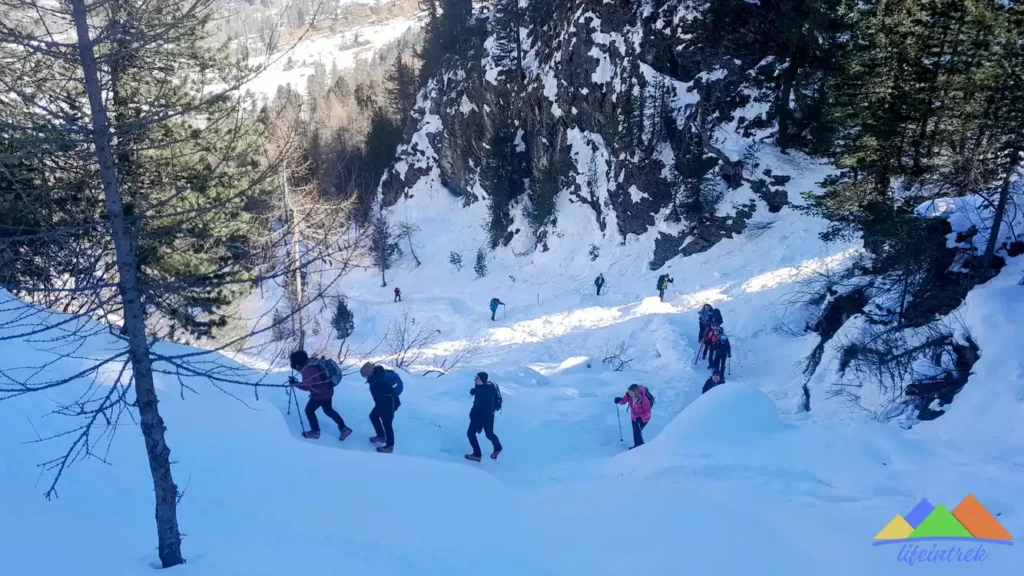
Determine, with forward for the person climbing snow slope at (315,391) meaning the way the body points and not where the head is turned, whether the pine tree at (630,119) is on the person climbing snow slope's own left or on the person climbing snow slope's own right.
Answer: on the person climbing snow slope's own right

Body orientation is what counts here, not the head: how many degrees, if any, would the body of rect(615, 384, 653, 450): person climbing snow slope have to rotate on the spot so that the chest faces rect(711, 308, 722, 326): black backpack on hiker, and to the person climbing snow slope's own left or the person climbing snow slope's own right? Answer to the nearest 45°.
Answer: approximately 135° to the person climbing snow slope's own right

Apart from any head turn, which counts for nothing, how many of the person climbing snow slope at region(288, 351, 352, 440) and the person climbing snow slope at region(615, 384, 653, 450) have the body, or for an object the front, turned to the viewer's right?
0

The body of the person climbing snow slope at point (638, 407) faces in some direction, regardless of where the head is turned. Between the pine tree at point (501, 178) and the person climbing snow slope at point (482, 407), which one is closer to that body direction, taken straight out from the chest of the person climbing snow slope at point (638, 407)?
the person climbing snow slope

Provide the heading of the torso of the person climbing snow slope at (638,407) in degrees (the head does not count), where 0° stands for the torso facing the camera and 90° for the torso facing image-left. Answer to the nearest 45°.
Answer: approximately 45°

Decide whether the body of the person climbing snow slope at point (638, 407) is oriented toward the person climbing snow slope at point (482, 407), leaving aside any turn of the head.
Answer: yes

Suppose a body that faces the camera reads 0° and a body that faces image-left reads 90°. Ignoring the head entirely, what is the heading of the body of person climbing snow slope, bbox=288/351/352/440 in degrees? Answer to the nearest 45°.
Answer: approximately 90°
